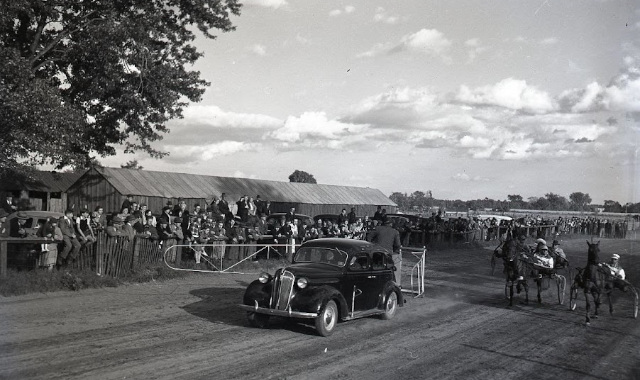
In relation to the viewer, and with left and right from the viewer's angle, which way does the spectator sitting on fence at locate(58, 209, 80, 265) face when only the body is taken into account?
facing the viewer and to the right of the viewer

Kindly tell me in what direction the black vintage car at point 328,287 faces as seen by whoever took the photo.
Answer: facing the viewer and to the left of the viewer

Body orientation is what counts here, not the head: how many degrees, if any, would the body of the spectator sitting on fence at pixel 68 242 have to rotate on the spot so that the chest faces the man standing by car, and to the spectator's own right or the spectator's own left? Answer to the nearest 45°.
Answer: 0° — they already face them

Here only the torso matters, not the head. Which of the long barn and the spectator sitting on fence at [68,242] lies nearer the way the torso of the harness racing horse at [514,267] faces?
the spectator sitting on fence

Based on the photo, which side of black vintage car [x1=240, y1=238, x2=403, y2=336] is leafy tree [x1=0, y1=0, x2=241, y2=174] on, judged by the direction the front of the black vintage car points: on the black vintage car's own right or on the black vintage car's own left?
on the black vintage car's own right

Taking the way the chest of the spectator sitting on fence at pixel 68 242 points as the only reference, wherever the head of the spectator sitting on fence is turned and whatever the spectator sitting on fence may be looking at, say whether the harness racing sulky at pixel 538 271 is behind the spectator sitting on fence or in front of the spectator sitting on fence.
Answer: in front

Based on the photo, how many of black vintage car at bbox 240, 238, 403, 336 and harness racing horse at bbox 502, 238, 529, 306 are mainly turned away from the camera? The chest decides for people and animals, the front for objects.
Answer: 0

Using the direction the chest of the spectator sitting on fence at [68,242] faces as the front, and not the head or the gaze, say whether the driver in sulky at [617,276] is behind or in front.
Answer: in front

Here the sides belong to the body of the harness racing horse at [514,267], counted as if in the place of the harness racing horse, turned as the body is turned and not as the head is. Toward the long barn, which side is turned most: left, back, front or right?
right

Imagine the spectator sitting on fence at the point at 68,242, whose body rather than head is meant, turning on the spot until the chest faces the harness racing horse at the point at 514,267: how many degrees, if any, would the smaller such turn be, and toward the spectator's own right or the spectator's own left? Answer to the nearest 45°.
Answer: approximately 45° to the spectator's own left

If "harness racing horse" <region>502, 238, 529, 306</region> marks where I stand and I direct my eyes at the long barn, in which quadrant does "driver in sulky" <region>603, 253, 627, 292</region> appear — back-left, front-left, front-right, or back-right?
back-right
